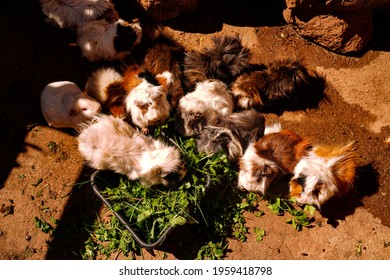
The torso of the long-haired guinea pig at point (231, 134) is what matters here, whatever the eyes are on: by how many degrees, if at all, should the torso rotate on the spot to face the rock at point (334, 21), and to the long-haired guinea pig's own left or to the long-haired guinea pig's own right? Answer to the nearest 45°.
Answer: approximately 180°

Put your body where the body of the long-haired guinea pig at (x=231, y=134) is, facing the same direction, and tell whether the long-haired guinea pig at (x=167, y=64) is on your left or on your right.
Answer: on your right

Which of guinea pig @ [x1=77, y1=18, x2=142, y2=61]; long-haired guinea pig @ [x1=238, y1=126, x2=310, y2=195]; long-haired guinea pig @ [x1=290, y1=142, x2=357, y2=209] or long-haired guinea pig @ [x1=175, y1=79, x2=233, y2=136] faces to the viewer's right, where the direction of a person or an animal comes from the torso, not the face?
the guinea pig

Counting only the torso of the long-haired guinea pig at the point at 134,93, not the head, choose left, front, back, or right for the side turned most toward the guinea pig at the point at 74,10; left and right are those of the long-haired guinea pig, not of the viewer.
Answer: back

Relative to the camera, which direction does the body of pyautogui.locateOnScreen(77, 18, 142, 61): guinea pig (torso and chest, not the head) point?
to the viewer's right

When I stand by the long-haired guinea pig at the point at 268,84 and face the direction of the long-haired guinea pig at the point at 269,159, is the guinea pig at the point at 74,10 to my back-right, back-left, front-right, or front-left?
back-right

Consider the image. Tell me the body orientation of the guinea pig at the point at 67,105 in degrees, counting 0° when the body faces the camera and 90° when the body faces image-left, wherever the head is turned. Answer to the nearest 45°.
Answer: approximately 270°

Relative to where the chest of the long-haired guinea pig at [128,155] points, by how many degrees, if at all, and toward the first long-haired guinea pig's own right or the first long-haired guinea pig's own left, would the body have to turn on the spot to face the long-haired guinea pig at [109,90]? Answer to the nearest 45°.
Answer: approximately 135° to the first long-haired guinea pig's own left

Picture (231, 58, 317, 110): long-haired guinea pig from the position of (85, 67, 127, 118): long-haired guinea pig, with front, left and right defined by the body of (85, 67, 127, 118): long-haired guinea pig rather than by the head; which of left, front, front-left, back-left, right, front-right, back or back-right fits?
front-left

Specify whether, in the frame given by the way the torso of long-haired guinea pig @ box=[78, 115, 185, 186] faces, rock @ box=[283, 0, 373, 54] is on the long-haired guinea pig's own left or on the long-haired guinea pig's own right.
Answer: on the long-haired guinea pig's own left

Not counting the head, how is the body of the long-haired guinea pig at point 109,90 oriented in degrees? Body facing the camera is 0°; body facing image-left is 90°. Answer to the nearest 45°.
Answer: approximately 315°

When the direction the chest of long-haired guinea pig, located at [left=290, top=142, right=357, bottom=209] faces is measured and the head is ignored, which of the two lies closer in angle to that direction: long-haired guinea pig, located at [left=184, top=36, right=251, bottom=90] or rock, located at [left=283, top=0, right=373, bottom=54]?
the long-haired guinea pig
